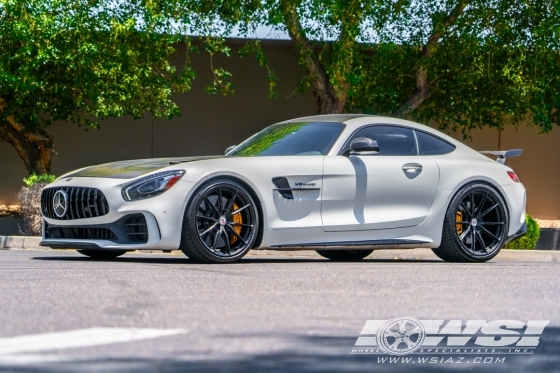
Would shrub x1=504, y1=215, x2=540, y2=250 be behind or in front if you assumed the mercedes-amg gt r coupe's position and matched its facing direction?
behind

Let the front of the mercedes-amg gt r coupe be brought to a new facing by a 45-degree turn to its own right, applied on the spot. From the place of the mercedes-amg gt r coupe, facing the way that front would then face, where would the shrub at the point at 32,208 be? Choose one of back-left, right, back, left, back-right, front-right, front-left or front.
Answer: front-right

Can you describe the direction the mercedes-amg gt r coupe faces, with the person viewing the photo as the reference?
facing the viewer and to the left of the viewer
